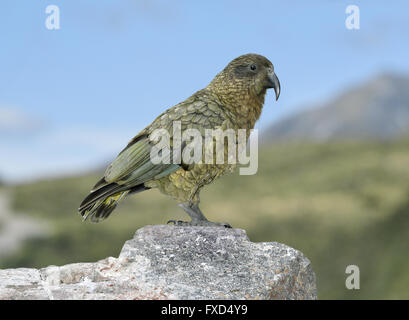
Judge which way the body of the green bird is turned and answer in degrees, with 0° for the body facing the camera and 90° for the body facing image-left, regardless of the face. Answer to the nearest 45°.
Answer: approximately 270°
